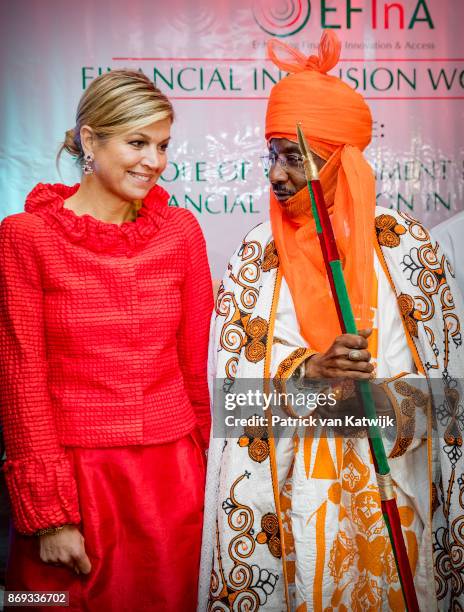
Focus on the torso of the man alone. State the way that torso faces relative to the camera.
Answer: toward the camera

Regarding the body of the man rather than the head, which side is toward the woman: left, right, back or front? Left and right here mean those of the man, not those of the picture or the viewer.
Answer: right

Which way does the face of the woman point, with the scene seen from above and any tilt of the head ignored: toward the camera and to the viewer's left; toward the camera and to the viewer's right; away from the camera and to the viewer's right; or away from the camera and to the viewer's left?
toward the camera and to the viewer's right

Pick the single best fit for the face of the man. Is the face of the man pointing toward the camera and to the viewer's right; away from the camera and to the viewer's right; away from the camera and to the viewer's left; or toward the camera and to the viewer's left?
toward the camera and to the viewer's left

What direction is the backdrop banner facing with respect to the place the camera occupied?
facing the viewer

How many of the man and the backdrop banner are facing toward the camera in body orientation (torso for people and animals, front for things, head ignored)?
2
